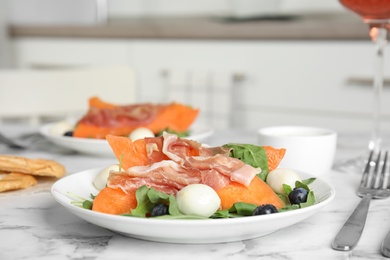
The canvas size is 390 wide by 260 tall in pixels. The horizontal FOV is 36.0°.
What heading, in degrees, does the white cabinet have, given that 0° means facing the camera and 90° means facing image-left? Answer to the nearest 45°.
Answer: approximately 0°

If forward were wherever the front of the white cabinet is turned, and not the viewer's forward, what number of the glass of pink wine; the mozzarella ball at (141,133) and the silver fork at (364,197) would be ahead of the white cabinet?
3

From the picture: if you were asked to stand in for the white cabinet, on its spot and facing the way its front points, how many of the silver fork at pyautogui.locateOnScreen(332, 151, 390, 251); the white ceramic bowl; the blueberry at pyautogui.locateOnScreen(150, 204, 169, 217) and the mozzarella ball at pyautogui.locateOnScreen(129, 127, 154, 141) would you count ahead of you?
4

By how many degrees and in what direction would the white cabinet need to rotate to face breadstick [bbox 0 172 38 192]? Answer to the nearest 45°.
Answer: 0° — it already faces it

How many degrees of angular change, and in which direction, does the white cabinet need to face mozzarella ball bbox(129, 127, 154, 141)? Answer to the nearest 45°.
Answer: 0° — it already faces it

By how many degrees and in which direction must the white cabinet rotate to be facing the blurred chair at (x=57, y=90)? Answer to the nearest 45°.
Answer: approximately 45° to its right

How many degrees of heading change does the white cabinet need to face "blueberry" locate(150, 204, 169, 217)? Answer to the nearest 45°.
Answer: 0° — it already faces it

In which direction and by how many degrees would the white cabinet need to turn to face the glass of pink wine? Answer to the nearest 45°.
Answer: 0° — it already faces it
